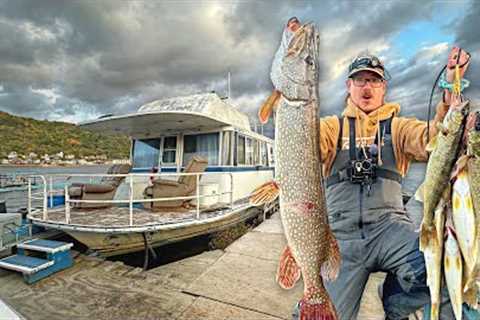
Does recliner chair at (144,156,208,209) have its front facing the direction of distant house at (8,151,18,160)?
no

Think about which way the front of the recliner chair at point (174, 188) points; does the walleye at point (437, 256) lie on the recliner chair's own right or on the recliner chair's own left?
on the recliner chair's own left

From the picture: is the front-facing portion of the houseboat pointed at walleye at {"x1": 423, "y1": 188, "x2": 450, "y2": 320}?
no

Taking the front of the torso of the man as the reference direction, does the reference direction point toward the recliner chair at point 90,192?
no

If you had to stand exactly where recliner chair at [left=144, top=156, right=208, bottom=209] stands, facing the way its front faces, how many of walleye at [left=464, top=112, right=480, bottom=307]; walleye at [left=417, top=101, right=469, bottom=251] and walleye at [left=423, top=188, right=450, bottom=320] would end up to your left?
3

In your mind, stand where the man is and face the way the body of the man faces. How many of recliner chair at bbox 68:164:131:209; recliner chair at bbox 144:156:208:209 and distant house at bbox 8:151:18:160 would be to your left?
0

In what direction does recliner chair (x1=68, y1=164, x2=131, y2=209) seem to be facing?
to the viewer's left

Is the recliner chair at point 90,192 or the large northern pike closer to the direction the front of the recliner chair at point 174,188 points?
the recliner chair at point 90,192

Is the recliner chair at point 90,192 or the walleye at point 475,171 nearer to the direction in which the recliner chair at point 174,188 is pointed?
the recliner chair at point 90,192

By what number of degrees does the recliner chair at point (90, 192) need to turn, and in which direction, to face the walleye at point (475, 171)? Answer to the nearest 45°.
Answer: approximately 90° to its left

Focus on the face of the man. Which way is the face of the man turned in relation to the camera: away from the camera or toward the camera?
toward the camera

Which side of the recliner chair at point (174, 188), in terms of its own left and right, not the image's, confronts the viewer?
left

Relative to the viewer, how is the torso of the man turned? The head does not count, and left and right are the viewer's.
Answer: facing the viewer

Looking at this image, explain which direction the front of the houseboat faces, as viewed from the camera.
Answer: facing the viewer and to the left of the viewer

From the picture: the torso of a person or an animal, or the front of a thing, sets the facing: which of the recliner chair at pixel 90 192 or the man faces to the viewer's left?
the recliner chair

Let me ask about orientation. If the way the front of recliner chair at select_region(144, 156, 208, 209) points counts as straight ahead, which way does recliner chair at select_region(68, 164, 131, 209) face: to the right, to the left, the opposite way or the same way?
the same way
